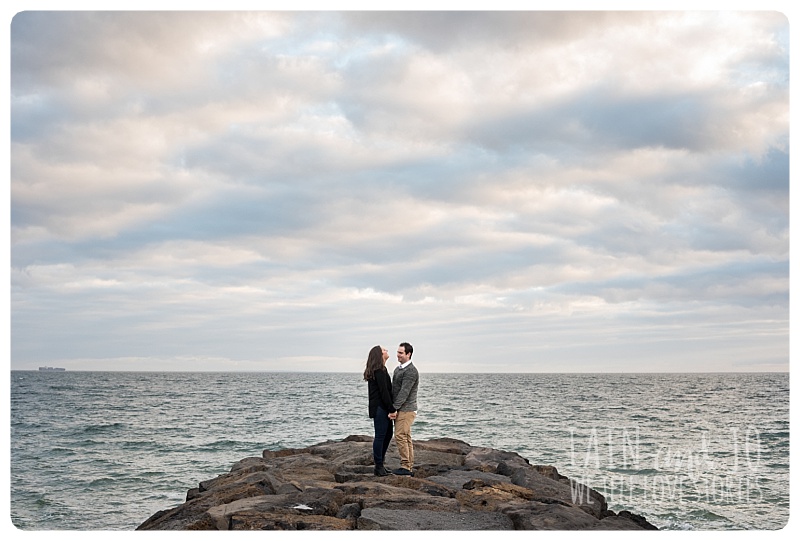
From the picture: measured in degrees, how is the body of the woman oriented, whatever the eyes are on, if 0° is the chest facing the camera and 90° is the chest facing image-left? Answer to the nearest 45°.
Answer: approximately 270°

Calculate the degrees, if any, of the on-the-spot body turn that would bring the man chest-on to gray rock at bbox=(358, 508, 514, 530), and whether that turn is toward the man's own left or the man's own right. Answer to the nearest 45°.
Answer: approximately 90° to the man's own left

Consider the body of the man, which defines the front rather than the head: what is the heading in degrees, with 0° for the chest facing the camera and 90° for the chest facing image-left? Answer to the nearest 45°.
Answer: approximately 90°

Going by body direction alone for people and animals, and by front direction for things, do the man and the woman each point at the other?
yes

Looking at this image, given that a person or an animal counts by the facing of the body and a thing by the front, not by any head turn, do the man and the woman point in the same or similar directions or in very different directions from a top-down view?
very different directions

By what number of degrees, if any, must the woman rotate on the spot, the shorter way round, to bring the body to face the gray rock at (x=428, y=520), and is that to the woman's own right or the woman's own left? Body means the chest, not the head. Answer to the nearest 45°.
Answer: approximately 90° to the woman's own right

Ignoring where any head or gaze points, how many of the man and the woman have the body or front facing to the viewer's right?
1
